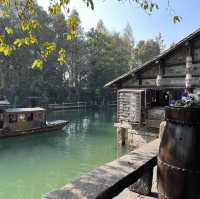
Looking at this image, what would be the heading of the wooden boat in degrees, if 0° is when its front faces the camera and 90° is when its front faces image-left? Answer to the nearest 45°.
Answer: approximately 270°

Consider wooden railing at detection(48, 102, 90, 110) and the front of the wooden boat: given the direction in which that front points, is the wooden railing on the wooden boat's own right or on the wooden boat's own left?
on the wooden boat's own left

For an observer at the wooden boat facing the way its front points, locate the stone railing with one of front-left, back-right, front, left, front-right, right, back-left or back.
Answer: right

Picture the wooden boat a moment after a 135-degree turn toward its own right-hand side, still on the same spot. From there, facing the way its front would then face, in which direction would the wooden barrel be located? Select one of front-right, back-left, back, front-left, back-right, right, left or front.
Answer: front-left

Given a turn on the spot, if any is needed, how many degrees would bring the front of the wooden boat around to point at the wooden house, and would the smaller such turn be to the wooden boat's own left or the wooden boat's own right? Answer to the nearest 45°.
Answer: approximately 45° to the wooden boat's own right
